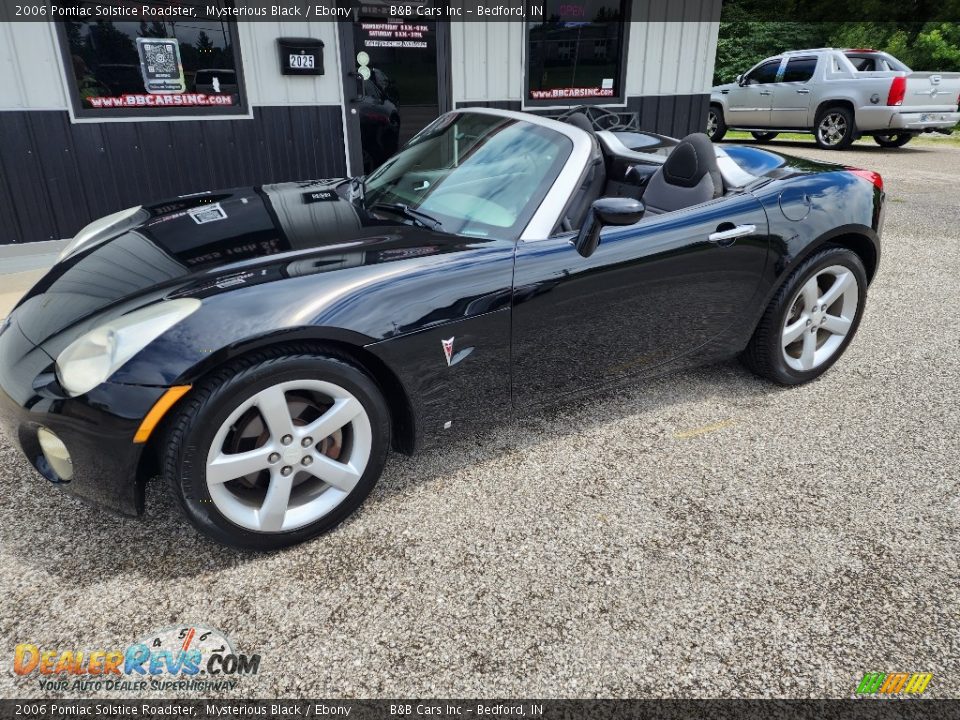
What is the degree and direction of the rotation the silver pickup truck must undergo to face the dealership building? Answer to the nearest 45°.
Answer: approximately 90° to its left

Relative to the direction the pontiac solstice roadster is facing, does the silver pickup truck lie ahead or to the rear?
to the rear

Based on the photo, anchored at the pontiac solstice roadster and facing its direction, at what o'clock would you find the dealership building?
The dealership building is roughly at 4 o'clock from the pontiac solstice roadster.

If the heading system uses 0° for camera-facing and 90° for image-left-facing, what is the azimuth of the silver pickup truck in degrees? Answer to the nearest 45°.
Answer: approximately 135°

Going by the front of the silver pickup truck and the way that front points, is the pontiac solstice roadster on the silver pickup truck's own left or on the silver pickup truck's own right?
on the silver pickup truck's own left

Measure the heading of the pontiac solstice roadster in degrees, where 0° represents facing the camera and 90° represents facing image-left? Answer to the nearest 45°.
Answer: approximately 45°
